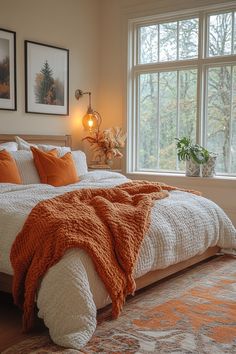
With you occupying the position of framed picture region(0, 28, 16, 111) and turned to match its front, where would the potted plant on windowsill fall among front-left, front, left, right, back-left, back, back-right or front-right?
front-left

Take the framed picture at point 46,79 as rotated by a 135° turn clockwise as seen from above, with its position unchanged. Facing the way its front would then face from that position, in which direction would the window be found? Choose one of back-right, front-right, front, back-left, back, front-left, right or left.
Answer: back

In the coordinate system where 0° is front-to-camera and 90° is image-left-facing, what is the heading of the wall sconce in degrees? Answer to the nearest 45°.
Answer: approximately 315°

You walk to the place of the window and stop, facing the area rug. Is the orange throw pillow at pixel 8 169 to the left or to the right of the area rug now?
right

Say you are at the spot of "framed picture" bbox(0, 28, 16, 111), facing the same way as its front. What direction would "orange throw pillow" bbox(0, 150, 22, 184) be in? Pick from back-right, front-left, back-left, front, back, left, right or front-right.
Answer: front-right

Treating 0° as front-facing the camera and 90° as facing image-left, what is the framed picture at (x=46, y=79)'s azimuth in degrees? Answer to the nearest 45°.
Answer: approximately 315°

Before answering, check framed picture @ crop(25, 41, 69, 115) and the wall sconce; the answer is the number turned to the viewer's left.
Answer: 0

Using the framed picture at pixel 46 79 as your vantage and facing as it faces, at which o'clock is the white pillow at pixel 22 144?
The white pillow is roughly at 2 o'clock from the framed picture.

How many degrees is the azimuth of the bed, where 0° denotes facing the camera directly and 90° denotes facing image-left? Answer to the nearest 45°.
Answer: approximately 315°
